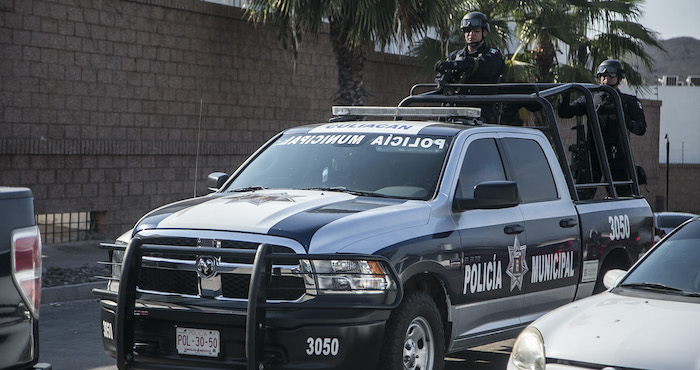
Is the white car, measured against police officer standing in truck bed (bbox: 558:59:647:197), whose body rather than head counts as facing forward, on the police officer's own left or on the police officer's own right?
on the police officer's own left

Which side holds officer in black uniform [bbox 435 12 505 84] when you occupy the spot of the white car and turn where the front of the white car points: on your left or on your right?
on your right

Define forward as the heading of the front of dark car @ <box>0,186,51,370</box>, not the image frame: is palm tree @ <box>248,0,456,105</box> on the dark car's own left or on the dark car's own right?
on the dark car's own right

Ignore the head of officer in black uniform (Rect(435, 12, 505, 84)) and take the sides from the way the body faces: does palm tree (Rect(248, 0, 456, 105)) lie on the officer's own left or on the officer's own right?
on the officer's own right

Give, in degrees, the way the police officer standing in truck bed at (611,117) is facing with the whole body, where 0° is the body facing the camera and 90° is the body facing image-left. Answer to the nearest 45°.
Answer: approximately 45°

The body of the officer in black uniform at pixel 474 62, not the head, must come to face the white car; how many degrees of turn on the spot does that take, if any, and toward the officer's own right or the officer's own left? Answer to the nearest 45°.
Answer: approximately 45° to the officer's own left
